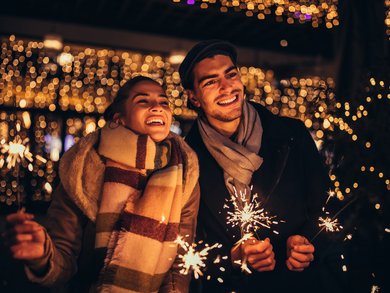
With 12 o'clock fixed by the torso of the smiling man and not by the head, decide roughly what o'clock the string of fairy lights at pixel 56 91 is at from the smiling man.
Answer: The string of fairy lights is roughly at 5 o'clock from the smiling man.

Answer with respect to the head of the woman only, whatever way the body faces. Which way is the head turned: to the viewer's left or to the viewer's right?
to the viewer's right

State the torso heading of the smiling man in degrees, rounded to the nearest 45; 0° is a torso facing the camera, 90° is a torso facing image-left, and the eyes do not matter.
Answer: approximately 0°

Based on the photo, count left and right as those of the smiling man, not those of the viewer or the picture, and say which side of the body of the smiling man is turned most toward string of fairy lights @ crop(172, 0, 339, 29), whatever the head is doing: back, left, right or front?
back
